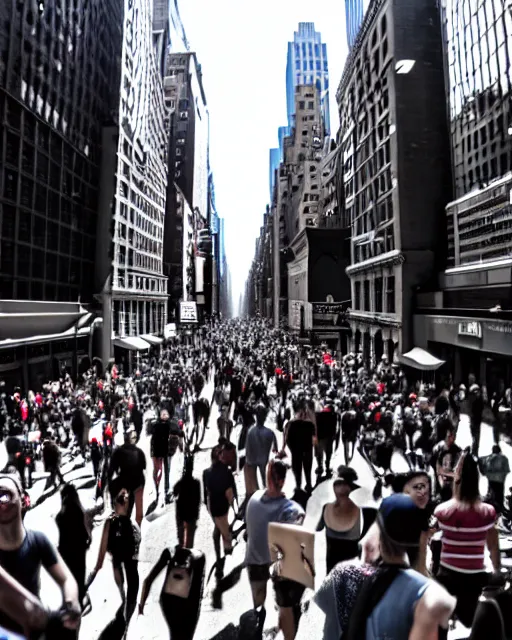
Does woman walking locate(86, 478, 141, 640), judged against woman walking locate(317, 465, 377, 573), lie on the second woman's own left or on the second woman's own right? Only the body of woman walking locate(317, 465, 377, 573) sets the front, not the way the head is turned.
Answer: on the second woman's own right

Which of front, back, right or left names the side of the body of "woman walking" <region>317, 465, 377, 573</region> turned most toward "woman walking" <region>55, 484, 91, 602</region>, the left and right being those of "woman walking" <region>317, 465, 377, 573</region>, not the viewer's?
right

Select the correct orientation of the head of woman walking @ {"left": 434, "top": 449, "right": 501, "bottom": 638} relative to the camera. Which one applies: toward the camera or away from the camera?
away from the camera
